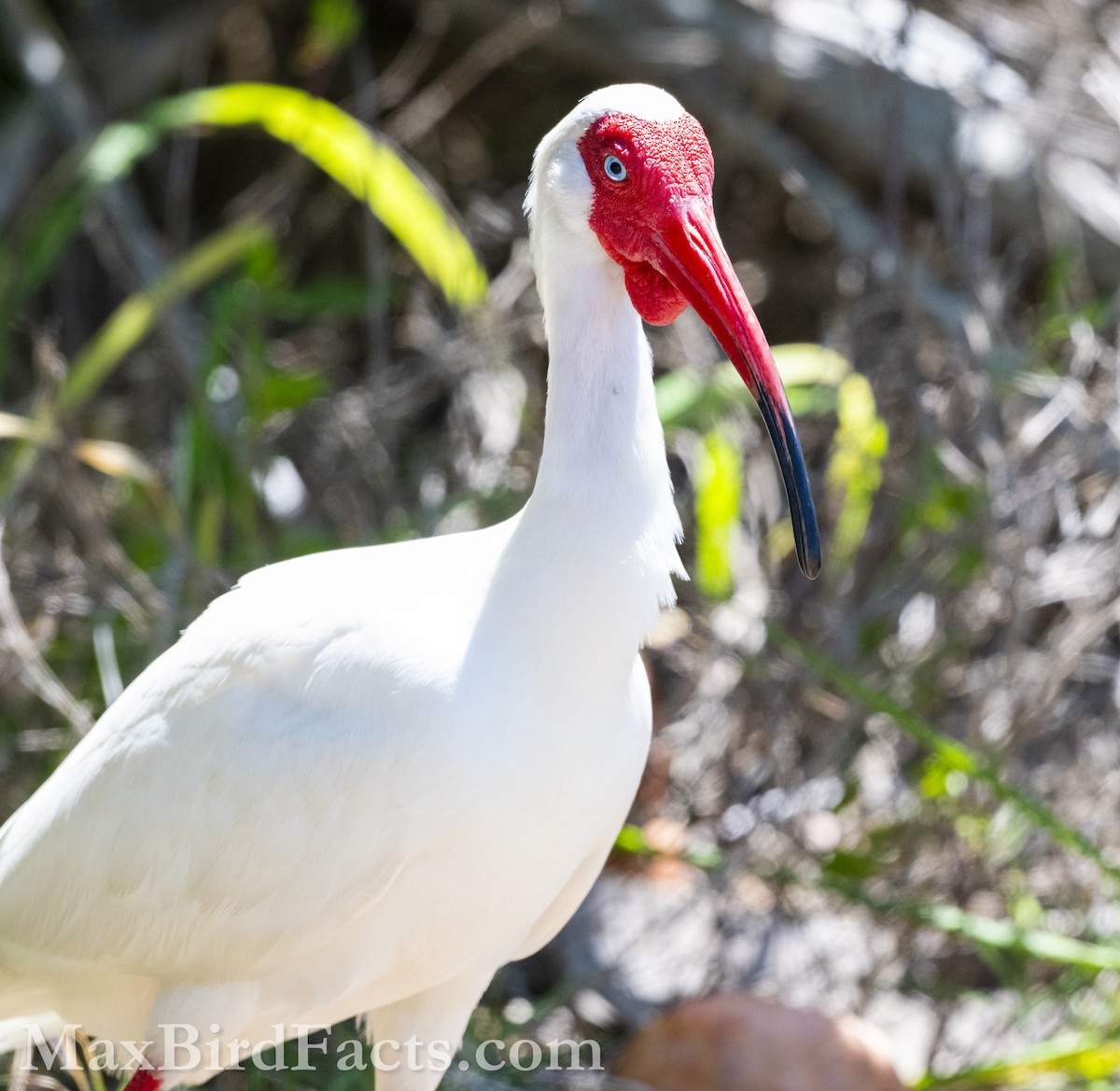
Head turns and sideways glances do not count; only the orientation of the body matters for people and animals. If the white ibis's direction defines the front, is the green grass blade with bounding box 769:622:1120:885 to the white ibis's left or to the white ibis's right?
on its left

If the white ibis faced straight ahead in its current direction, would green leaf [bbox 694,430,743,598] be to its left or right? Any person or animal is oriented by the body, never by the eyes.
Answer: on its left

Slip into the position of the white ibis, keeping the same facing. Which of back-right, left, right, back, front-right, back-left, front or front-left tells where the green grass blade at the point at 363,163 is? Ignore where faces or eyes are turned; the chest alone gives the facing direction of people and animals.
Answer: back-left

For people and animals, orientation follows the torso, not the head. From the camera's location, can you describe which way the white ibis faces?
facing the viewer and to the right of the viewer

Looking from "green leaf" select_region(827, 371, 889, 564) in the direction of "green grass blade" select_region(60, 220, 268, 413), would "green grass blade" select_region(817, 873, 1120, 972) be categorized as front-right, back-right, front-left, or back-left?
back-left
